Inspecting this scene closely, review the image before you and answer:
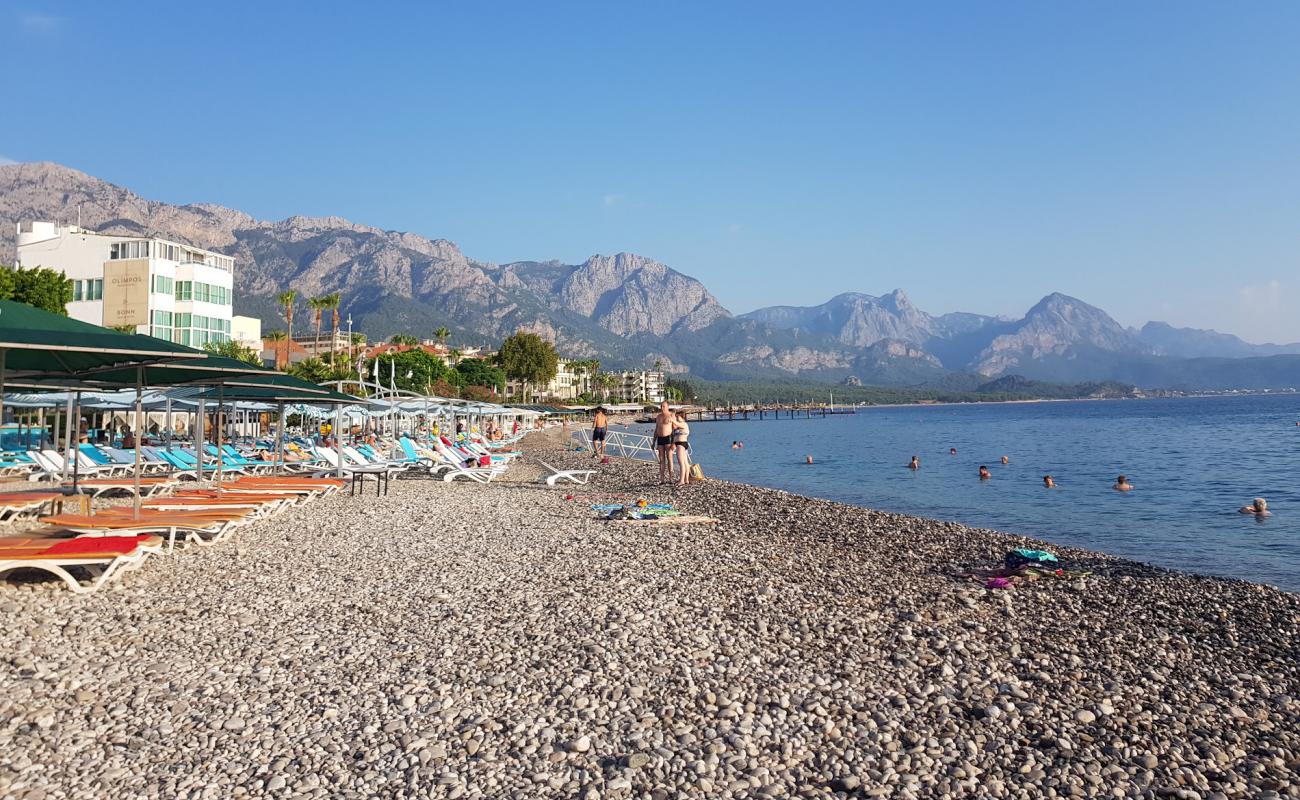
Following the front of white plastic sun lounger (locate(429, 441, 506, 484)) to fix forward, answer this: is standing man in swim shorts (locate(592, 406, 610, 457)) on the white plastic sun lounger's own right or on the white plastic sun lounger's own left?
on the white plastic sun lounger's own left

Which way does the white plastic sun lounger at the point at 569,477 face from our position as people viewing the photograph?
facing to the right of the viewer

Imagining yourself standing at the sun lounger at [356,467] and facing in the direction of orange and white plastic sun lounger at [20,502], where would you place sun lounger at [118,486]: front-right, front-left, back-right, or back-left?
front-right

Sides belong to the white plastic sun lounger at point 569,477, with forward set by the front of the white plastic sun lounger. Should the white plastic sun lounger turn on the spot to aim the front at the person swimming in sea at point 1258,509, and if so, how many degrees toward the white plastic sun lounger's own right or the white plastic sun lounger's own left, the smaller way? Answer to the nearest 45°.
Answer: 0° — it already faces them

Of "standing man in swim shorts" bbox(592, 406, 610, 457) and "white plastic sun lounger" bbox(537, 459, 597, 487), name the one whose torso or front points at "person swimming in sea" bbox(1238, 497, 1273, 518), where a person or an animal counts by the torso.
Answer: the white plastic sun lounger

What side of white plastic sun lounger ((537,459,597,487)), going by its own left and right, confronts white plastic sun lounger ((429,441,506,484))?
back

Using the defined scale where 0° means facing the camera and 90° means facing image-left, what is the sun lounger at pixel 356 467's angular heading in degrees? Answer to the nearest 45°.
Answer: approximately 270°

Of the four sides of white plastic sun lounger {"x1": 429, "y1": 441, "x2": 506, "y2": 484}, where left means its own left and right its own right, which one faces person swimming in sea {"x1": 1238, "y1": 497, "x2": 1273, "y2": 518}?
front

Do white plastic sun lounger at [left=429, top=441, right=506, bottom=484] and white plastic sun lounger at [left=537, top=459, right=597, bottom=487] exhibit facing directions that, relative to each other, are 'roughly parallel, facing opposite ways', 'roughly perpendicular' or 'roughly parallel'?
roughly parallel

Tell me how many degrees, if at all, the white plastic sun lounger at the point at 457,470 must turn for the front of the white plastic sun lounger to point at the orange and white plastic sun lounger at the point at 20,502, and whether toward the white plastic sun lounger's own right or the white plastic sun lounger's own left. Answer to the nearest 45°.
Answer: approximately 135° to the white plastic sun lounger's own right

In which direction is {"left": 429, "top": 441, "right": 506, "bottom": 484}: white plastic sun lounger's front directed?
to the viewer's right

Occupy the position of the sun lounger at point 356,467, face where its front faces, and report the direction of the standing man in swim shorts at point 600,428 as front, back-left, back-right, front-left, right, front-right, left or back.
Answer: front-left
